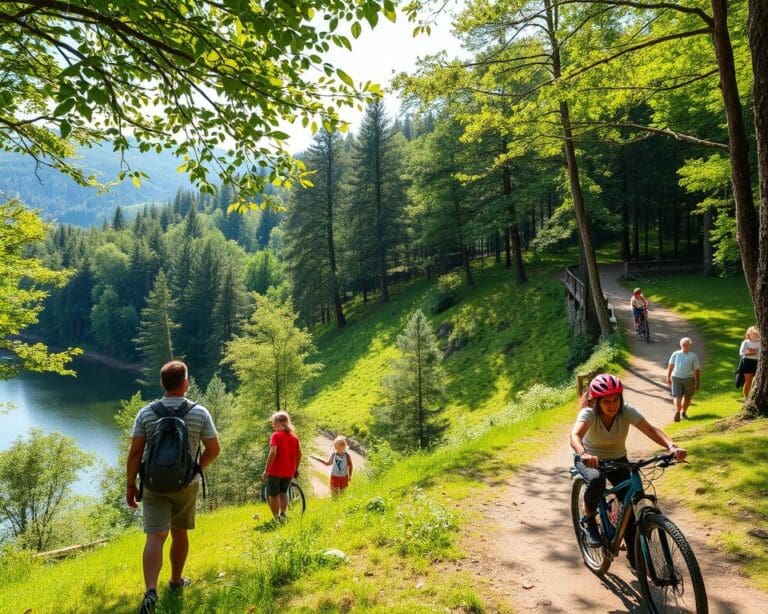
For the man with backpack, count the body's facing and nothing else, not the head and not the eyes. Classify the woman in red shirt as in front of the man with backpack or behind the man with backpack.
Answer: in front

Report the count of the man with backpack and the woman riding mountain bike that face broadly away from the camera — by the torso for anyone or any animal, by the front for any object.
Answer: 1

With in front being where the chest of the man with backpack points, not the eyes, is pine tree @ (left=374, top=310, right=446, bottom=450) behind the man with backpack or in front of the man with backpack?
in front

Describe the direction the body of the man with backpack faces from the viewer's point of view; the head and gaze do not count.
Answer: away from the camera

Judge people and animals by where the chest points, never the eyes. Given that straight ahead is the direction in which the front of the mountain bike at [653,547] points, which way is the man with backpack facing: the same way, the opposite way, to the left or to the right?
the opposite way

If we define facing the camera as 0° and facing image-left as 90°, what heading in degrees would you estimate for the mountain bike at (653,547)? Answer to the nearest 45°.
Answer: approximately 315°

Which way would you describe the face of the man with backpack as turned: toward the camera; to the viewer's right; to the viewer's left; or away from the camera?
away from the camera

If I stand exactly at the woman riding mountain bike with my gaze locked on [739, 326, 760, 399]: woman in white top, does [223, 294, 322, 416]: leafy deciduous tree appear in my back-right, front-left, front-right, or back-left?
front-left

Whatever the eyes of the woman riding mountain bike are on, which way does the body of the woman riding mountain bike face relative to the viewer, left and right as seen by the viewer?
facing the viewer and to the right of the viewer

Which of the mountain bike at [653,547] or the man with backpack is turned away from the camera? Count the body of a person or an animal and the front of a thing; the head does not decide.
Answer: the man with backpack

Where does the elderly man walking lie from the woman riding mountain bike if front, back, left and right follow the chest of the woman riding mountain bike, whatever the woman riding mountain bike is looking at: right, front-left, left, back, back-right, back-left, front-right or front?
back-left
